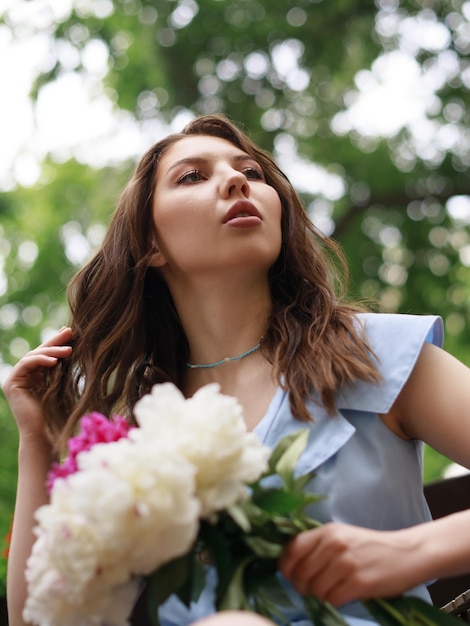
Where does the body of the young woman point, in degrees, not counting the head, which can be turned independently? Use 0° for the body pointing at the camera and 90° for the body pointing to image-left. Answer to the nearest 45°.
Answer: approximately 0°

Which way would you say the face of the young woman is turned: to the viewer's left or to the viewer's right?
to the viewer's right
